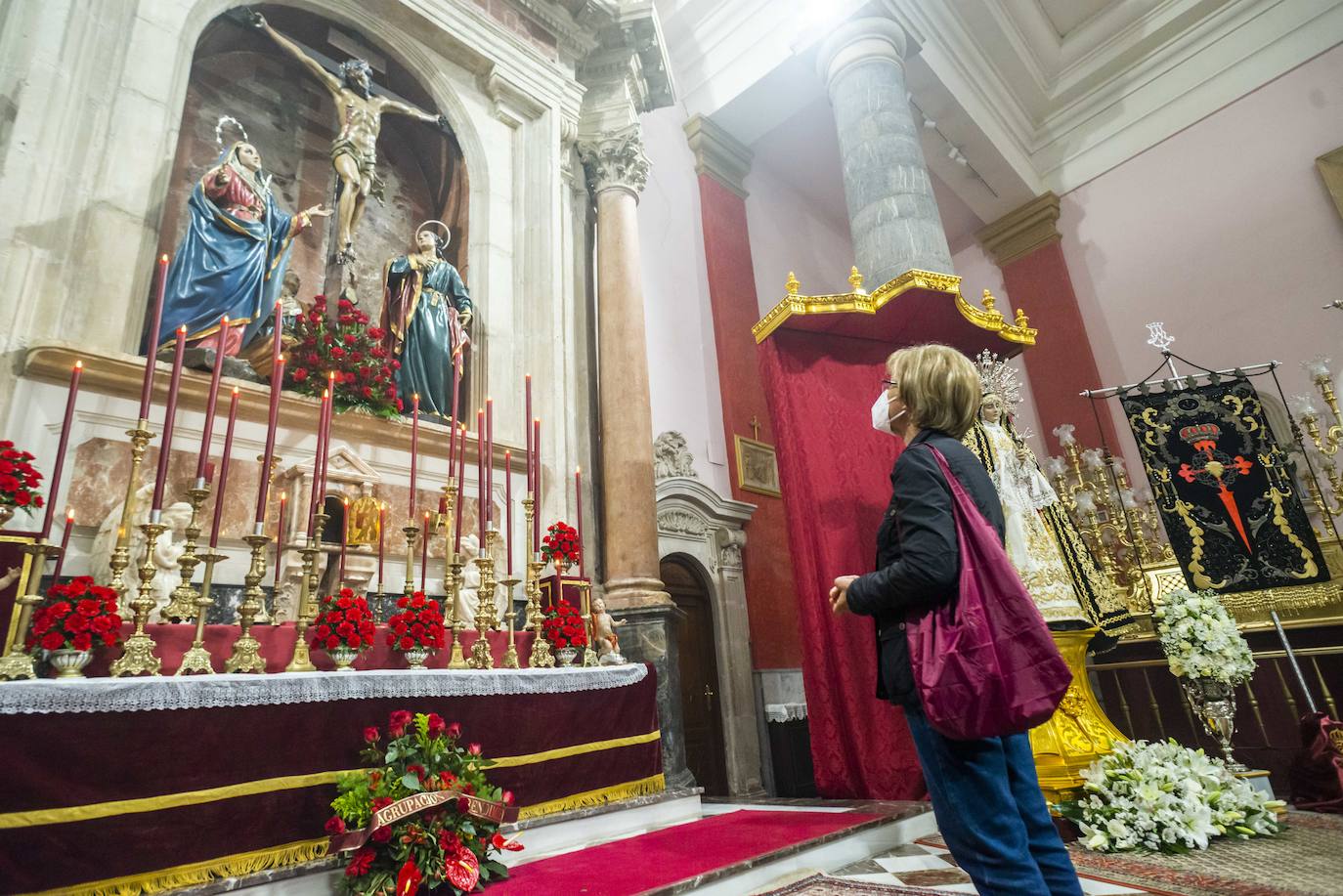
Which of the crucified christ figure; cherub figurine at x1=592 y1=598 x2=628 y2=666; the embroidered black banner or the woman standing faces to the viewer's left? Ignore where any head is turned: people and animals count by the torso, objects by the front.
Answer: the woman standing

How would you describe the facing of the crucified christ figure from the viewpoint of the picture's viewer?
facing the viewer and to the right of the viewer

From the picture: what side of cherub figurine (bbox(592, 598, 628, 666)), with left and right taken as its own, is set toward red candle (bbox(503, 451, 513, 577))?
right

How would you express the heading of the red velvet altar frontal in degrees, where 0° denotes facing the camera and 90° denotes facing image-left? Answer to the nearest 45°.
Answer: approximately 315°

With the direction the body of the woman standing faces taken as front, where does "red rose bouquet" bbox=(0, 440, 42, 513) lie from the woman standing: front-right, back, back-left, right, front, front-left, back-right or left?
front

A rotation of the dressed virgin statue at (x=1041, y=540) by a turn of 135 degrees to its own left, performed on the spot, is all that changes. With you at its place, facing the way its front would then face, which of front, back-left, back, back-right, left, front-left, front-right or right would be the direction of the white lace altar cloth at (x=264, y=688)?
back-right

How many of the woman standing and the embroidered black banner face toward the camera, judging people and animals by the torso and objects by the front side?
1

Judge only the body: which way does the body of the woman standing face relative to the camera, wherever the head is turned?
to the viewer's left

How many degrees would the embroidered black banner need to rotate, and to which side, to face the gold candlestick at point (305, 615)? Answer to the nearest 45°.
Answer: approximately 45° to its right

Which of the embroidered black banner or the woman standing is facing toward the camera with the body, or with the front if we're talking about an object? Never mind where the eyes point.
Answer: the embroidered black banner

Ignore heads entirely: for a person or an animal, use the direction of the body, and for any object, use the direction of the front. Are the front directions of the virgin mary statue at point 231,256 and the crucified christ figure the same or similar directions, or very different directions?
same or similar directions

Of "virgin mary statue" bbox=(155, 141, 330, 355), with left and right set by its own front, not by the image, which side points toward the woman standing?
front

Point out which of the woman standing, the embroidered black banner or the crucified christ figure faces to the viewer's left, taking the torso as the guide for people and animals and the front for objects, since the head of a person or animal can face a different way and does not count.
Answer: the woman standing

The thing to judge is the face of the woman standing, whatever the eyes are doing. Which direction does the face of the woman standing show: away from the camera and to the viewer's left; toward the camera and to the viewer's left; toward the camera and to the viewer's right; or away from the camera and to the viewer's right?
away from the camera and to the viewer's left

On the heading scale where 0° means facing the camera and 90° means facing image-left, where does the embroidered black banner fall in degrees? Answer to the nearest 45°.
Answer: approximately 0°
